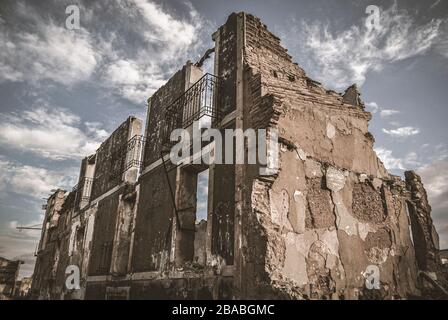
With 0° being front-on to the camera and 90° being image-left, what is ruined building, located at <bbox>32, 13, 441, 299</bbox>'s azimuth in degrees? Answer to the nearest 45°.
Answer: approximately 45°

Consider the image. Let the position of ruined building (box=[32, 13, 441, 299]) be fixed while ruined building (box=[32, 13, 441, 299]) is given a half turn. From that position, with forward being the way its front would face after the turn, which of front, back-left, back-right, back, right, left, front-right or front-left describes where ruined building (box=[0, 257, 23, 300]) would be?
left
